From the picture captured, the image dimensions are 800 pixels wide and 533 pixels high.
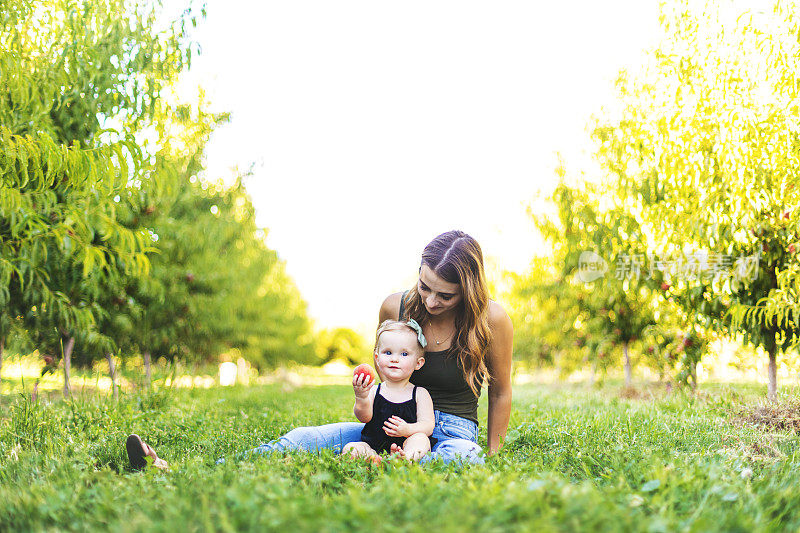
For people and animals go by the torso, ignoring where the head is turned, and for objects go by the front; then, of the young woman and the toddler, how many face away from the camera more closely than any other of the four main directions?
0

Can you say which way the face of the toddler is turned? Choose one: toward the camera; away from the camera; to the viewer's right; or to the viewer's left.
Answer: toward the camera

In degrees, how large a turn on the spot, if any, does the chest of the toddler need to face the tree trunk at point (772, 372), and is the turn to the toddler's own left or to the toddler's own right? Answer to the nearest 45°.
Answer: approximately 135° to the toddler's own left

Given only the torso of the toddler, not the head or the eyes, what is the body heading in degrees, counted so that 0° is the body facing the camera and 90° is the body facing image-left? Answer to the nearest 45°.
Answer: approximately 0°

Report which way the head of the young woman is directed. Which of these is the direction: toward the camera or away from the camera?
toward the camera

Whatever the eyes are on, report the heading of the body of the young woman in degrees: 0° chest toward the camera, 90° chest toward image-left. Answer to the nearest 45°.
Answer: approximately 45°
